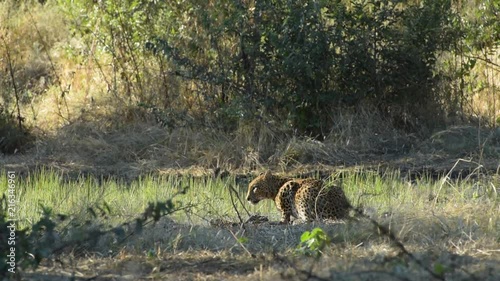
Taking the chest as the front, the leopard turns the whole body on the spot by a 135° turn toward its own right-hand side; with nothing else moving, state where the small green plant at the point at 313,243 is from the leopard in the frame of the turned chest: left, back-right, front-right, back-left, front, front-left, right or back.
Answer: back-right

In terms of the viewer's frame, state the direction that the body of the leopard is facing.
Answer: to the viewer's left
